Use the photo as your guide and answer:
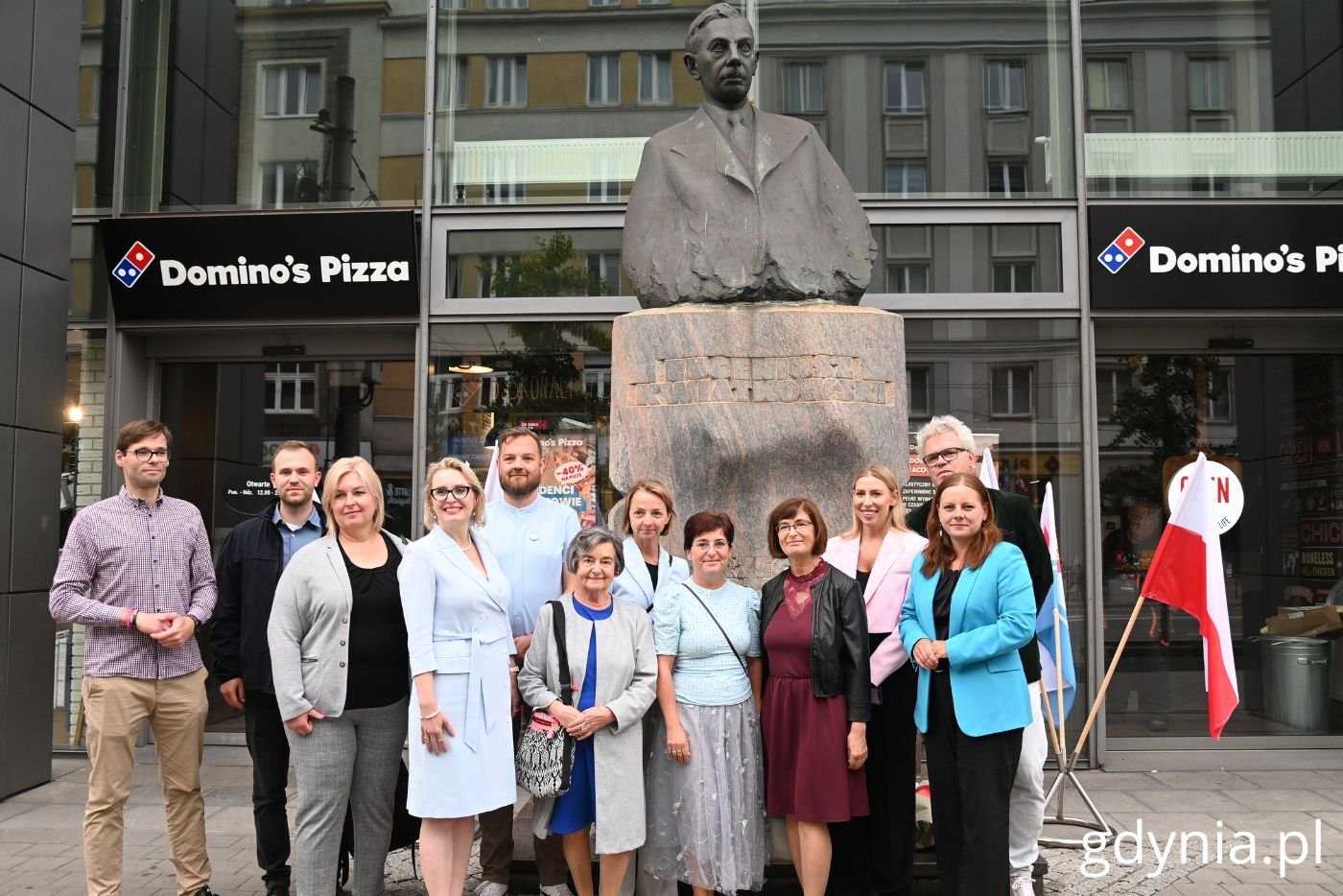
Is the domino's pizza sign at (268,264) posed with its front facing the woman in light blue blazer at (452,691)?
yes

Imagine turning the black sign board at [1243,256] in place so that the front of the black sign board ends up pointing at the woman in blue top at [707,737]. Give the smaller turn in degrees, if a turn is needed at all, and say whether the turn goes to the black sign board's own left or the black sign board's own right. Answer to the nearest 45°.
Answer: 0° — it already faces them

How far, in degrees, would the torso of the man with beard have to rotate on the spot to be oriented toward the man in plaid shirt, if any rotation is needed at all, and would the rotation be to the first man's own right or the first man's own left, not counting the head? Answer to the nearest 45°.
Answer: approximately 90° to the first man's own right

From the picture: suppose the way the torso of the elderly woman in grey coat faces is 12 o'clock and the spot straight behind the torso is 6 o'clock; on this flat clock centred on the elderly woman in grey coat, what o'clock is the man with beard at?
The man with beard is roughly at 5 o'clock from the elderly woman in grey coat.

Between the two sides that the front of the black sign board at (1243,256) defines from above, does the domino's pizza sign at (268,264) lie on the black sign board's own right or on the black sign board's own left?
on the black sign board's own right

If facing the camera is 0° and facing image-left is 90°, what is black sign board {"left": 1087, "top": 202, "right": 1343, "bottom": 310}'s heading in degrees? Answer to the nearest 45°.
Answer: approximately 0°

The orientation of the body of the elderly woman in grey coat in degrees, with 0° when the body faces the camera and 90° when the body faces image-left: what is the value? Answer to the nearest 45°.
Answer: approximately 0°
